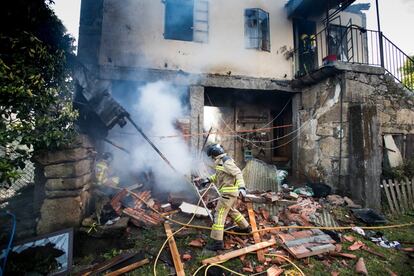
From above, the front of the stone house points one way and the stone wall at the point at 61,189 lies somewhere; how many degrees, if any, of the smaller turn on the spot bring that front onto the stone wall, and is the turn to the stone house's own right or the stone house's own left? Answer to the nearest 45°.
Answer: approximately 45° to the stone house's own right

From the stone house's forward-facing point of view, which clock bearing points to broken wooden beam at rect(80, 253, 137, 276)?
The broken wooden beam is roughly at 1 o'clock from the stone house.

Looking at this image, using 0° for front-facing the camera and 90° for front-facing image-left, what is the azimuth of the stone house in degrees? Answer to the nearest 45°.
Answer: approximately 0°

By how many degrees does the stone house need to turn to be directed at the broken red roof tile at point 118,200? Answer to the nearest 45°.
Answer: approximately 45° to its right
